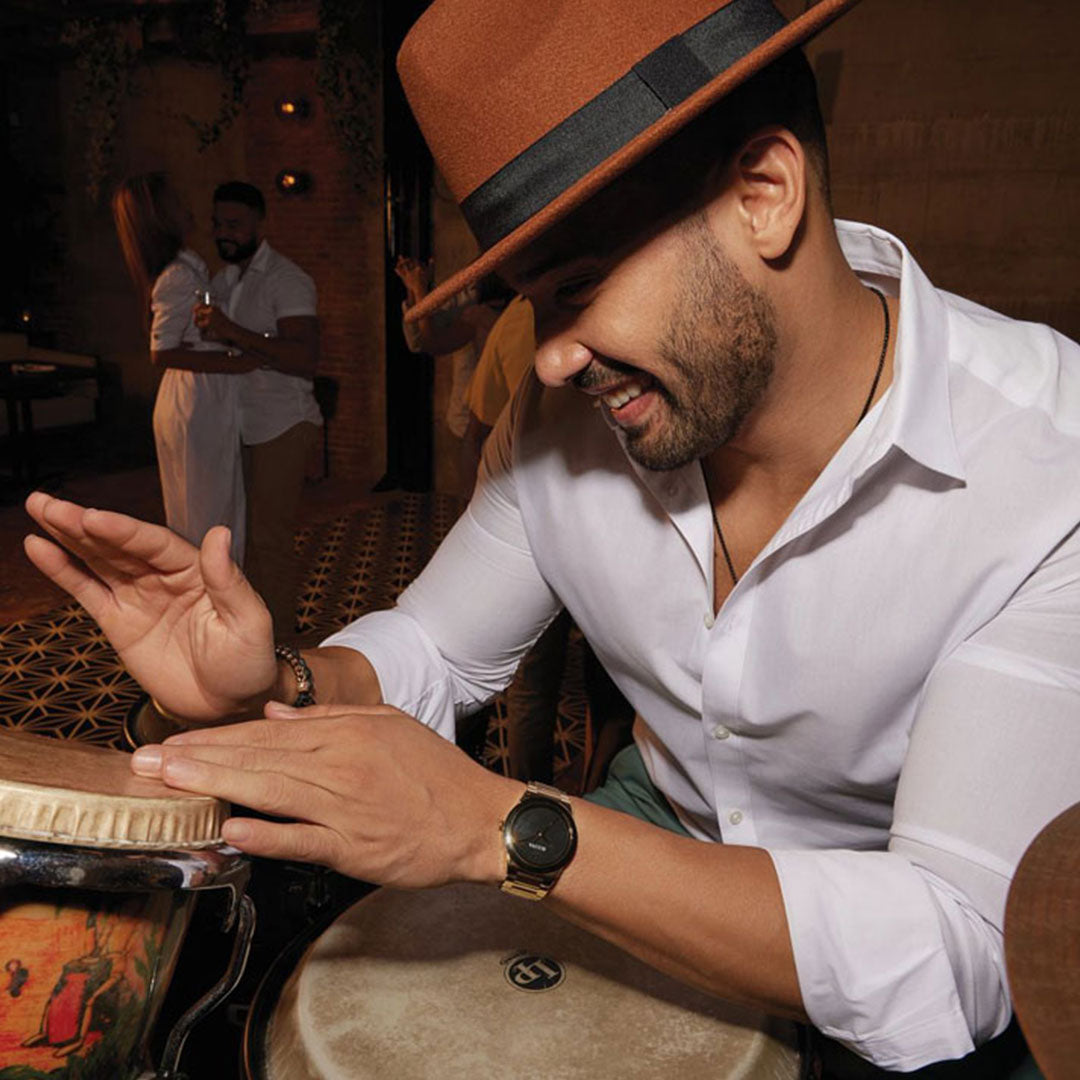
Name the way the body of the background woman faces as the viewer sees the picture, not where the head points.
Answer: to the viewer's right

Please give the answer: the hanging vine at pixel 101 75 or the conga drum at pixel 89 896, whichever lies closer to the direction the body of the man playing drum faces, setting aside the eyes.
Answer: the conga drum

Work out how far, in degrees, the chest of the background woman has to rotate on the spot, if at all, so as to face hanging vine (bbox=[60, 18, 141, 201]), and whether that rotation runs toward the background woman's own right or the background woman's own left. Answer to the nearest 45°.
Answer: approximately 90° to the background woman's own left

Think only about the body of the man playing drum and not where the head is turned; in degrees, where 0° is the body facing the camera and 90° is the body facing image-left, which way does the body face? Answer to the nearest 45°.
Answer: approximately 45°

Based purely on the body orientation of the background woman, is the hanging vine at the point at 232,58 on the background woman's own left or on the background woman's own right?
on the background woman's own left

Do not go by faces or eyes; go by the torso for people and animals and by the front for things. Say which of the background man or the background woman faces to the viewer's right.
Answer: the background woman

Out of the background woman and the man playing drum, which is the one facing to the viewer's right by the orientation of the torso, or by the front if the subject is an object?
the background woman

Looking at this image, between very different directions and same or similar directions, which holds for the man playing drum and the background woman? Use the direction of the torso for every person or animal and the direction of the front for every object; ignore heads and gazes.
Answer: very different directions
